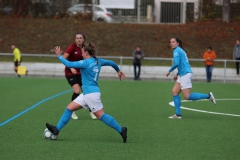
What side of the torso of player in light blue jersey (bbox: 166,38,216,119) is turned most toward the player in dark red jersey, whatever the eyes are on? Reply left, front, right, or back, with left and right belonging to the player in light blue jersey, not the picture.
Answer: front

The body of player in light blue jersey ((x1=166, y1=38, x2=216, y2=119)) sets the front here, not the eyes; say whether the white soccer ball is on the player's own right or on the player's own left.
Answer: on the player's own left

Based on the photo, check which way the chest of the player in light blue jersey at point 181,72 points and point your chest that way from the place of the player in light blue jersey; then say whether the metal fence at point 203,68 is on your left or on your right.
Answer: on your right

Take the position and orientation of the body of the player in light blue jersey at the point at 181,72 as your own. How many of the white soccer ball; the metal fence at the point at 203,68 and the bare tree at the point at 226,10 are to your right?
2

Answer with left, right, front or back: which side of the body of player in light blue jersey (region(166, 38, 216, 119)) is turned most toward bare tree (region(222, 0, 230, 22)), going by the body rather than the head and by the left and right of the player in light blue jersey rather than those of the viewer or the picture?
right

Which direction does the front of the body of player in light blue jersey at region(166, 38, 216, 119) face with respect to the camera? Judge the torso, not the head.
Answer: to the viewer's left

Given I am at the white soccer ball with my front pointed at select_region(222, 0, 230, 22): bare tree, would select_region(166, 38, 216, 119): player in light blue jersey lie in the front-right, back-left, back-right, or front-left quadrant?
front-right

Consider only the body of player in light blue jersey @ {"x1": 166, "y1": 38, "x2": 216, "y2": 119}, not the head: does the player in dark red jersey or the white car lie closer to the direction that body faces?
the player in dark red jersey

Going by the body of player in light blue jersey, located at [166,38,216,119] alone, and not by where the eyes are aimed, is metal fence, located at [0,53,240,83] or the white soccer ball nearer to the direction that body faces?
the white soccer ball

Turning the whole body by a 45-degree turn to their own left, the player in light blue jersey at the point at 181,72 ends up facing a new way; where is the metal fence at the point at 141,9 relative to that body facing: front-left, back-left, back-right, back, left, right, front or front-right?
back-right
